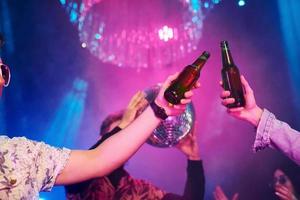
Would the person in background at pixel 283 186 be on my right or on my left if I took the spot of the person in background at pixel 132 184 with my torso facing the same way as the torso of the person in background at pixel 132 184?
on my left

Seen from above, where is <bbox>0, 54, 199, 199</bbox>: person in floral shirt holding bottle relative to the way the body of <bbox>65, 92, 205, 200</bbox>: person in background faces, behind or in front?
in front

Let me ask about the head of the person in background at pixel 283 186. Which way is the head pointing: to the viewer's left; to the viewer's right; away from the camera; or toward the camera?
toward the camera

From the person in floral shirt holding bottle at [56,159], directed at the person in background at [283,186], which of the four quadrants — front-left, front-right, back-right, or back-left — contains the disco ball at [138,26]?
front-left

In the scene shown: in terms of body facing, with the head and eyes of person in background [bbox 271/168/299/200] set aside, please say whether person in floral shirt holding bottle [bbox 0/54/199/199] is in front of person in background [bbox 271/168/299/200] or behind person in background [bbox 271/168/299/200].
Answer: in front

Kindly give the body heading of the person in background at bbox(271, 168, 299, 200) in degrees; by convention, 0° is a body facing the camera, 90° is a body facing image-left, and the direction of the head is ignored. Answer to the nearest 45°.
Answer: approximately 45°

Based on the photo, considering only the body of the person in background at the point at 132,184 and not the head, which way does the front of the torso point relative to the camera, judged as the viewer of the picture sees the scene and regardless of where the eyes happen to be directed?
toward the camera

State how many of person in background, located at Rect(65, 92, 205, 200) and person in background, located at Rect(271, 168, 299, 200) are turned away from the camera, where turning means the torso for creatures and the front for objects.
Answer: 0
